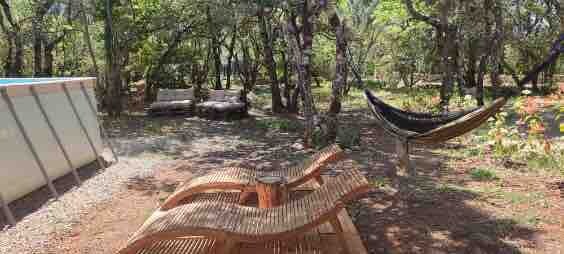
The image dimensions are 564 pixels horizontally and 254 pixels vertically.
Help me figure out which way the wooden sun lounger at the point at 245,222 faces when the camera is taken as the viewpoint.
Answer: facing to the left of the viewer

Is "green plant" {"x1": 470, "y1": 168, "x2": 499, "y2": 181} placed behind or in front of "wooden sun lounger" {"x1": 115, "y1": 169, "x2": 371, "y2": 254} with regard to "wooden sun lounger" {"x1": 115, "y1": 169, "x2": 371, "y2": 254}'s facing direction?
behind

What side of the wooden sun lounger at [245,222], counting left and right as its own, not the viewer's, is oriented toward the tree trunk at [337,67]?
right

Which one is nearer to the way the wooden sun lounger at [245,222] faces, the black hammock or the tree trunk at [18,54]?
the tree trunk

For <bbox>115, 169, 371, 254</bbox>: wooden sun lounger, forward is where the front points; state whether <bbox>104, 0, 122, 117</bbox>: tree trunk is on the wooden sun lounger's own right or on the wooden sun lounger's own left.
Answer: on the wooden sun lounger's own right

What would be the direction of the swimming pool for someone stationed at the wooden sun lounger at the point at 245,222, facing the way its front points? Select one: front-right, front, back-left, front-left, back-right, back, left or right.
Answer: front-right

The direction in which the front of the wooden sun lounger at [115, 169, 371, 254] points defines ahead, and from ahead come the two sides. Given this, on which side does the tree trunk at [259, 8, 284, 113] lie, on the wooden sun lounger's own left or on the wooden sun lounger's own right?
on the wooden sun lounger's own right

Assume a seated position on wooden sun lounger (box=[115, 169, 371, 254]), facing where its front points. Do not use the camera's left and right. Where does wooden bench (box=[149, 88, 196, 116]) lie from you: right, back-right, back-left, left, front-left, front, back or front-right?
right

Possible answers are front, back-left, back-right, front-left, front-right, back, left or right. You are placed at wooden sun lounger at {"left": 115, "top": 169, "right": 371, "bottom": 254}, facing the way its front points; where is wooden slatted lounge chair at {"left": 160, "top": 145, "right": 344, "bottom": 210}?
right

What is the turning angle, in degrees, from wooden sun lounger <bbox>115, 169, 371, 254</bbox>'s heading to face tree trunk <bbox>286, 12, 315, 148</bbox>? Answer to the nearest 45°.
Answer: approximately 90° to its right

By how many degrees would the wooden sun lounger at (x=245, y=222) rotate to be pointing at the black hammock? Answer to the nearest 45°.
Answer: approximately 135° to its right

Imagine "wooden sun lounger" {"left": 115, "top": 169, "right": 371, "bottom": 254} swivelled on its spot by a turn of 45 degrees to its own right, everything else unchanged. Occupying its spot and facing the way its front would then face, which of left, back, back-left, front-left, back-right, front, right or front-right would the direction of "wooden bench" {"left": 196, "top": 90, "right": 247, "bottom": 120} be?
front-right

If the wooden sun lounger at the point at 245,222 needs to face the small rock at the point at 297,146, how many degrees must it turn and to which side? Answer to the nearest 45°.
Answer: approximately 90° to its right

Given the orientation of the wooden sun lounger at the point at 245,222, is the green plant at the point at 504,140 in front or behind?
behind
